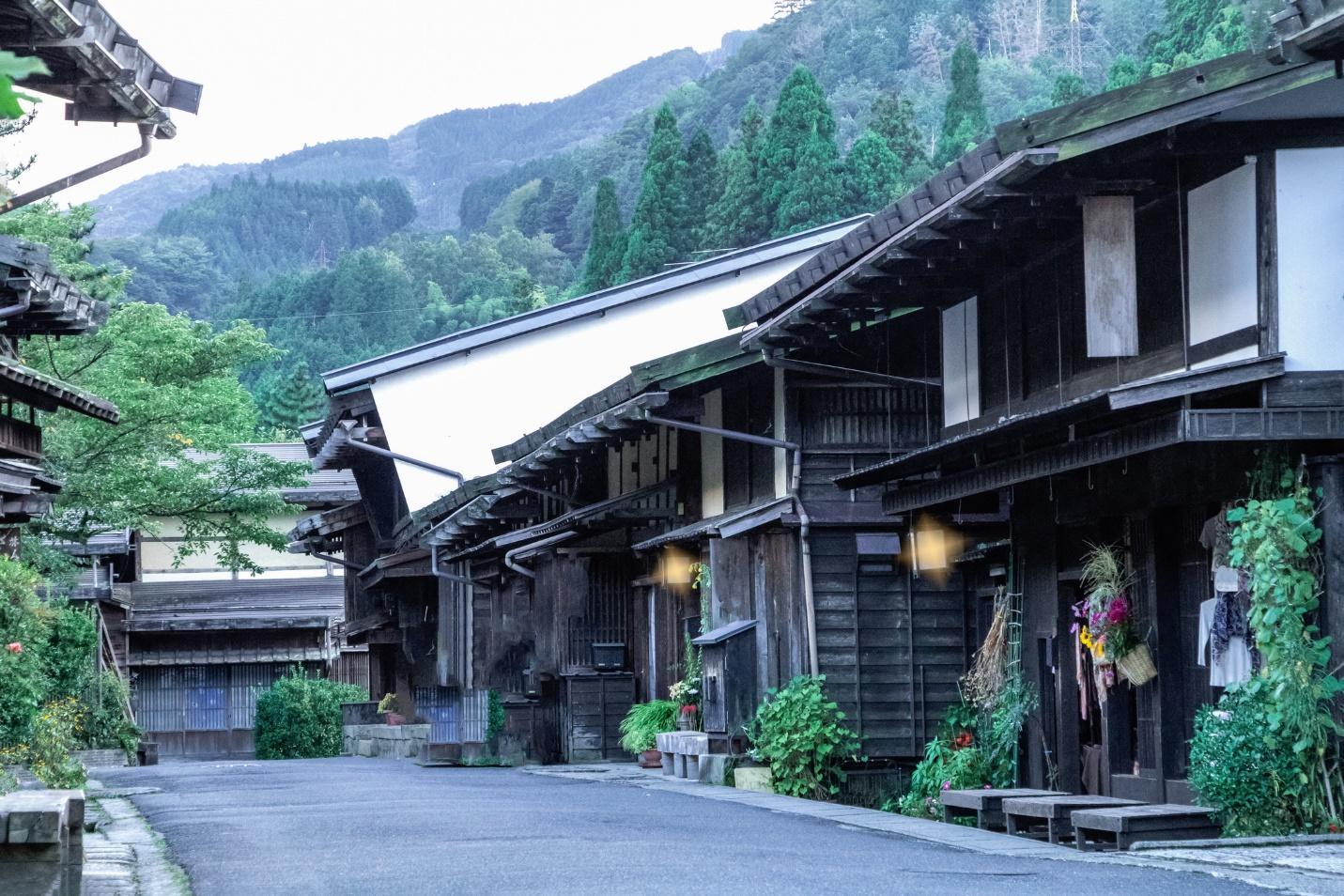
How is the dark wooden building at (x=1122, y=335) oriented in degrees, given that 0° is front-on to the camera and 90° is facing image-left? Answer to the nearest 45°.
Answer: approximately 45°

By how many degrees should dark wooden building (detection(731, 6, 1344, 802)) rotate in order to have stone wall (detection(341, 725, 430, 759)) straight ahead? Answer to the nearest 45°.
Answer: approximately 90° to its right
